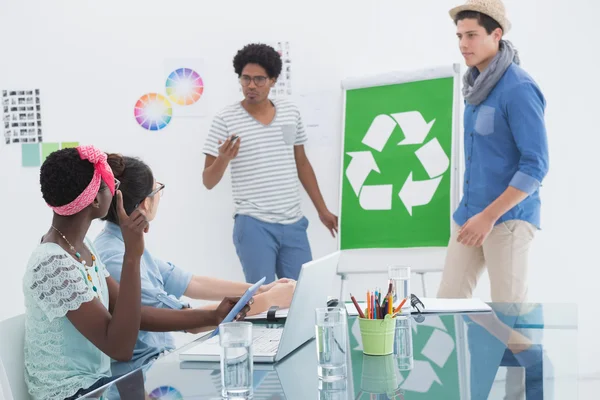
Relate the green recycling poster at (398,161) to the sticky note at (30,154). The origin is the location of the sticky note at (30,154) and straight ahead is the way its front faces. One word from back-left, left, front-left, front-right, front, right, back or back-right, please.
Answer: front-left

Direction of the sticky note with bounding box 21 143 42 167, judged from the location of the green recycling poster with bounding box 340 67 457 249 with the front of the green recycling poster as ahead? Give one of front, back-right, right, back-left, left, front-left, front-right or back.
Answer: right

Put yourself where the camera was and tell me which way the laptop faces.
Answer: facing to the left of the viewer

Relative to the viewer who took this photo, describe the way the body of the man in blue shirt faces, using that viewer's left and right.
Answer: facing the viewer and to the left of the viewer

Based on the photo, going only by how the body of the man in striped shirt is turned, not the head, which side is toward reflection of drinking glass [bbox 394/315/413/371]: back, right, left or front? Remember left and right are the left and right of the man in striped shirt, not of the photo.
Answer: front

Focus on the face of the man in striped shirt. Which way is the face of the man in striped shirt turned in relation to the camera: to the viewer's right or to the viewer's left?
to the viewer's left

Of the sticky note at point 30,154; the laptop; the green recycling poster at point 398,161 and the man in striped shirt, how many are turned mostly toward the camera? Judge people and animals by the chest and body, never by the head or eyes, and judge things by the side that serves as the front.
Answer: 3

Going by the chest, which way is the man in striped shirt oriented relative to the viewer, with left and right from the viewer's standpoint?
facing the viewer

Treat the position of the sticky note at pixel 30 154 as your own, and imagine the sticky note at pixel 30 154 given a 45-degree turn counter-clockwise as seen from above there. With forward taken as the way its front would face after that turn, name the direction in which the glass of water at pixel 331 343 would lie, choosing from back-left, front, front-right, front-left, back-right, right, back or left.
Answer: front-right

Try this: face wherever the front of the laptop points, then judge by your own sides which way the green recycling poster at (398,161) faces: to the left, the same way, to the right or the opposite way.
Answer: to the left

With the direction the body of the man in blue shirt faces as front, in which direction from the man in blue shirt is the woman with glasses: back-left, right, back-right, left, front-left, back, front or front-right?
front

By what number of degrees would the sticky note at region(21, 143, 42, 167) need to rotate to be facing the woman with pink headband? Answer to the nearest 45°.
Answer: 0° — it already faces them

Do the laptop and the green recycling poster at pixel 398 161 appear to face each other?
no

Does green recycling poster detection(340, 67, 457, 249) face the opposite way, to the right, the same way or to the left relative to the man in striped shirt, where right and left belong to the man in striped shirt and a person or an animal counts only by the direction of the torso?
the same way

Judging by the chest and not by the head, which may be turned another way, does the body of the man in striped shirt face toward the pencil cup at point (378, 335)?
yes

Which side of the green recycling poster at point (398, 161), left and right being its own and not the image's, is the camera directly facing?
front
